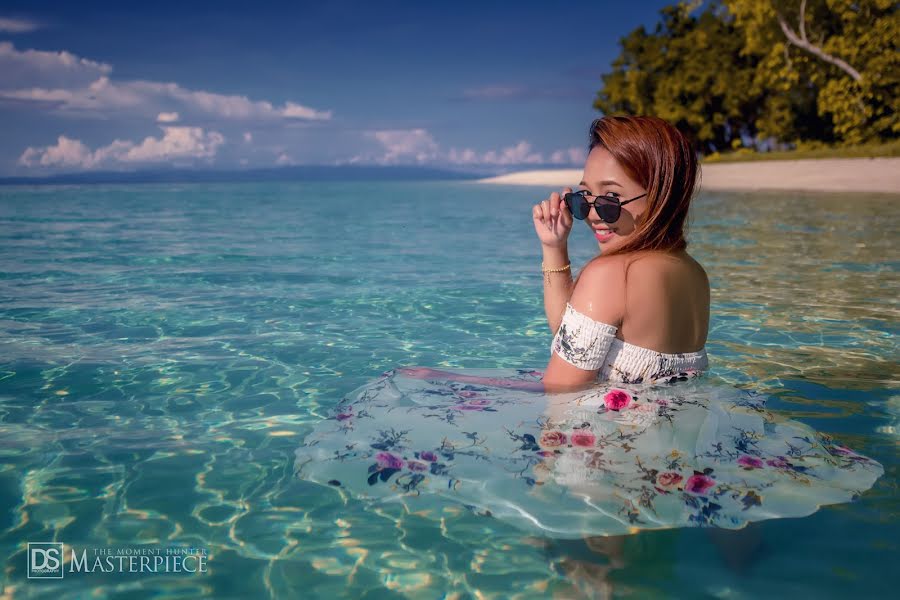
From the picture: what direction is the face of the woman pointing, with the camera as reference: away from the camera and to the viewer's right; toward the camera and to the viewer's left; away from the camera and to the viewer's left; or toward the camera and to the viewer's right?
toward the camera and to the viewer's left

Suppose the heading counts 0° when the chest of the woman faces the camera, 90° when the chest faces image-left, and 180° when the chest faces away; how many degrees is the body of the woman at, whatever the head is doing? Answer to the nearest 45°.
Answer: approximately 135°

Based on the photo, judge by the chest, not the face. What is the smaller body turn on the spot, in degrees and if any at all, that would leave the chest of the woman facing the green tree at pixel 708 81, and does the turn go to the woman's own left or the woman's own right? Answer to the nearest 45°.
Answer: approximately 45° to the woman's own right

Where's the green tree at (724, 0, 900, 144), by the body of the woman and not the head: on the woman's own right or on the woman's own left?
on the woman's own right
